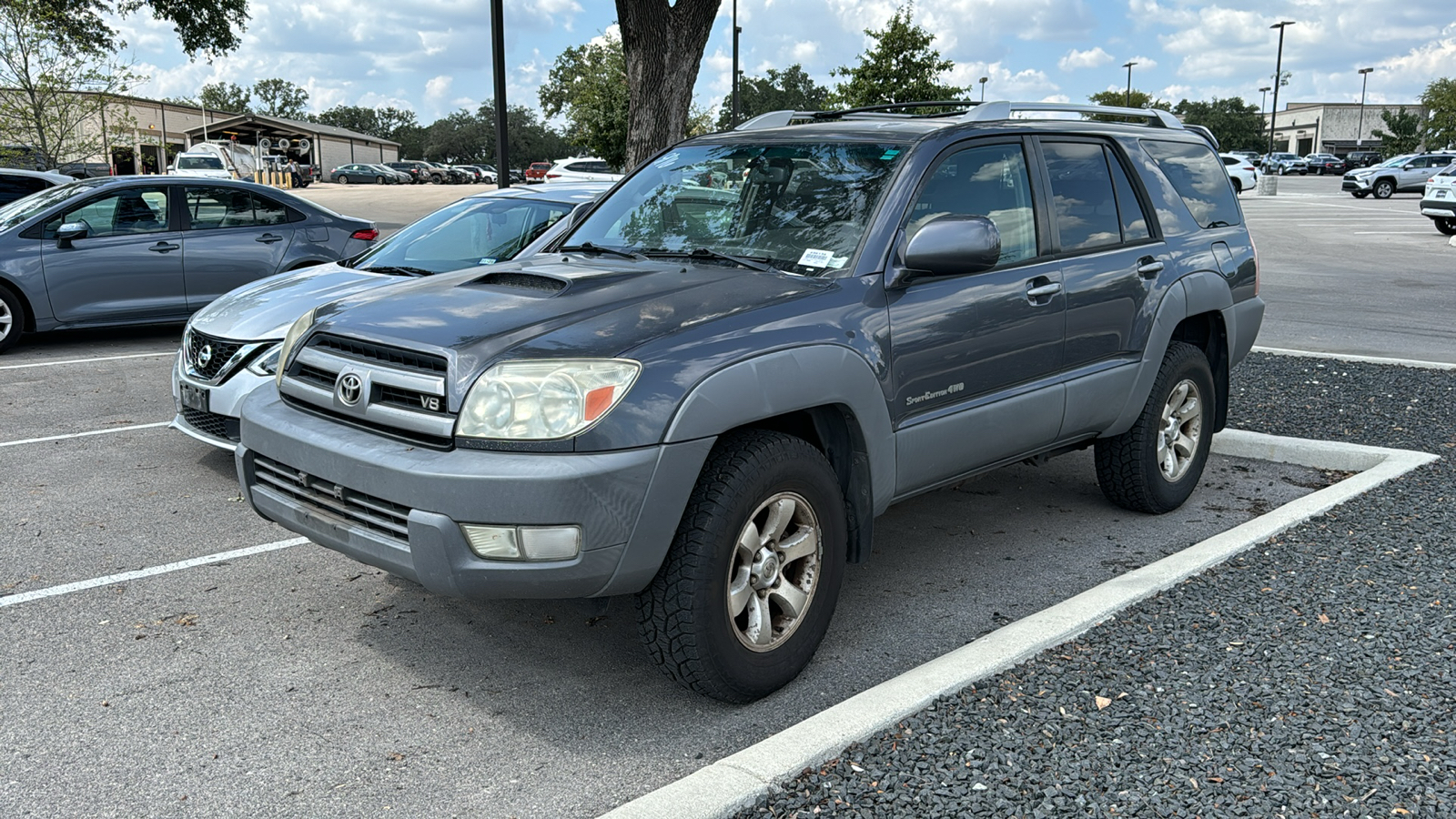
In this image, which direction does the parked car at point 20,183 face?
to the viewer's left

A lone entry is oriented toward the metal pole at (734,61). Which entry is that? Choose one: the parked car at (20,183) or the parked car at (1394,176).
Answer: the parked car at (1394,176)

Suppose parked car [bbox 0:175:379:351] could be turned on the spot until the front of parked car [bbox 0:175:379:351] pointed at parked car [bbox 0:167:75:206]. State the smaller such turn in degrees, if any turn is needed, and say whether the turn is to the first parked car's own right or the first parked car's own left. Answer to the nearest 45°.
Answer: approximately 90° to the first parked car's own right

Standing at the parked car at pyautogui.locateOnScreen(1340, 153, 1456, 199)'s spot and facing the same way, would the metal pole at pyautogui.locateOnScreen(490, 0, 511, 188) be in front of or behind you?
in front

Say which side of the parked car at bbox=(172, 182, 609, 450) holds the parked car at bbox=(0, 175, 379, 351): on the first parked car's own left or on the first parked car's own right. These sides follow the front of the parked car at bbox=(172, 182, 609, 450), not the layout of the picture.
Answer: on the first parked car's own right

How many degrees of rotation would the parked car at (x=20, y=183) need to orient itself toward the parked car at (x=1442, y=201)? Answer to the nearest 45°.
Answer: approximately 180°

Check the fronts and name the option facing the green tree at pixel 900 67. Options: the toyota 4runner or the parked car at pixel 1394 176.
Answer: the parked car

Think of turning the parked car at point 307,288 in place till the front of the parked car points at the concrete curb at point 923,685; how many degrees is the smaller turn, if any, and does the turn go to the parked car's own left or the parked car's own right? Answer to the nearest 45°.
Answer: approximately 90° to the parked car's own left

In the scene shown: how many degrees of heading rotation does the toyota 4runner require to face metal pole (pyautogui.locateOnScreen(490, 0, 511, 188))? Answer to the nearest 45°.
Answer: approximately 135° to its right

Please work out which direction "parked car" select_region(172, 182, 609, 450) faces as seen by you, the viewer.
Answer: facing the viewer and to the left of the viewer

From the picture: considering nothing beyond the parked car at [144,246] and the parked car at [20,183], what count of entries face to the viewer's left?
2

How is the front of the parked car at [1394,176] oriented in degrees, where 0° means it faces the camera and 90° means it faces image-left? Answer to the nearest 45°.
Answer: approximately 45°

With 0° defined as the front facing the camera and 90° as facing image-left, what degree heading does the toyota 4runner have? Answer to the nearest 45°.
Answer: approximately 45°
